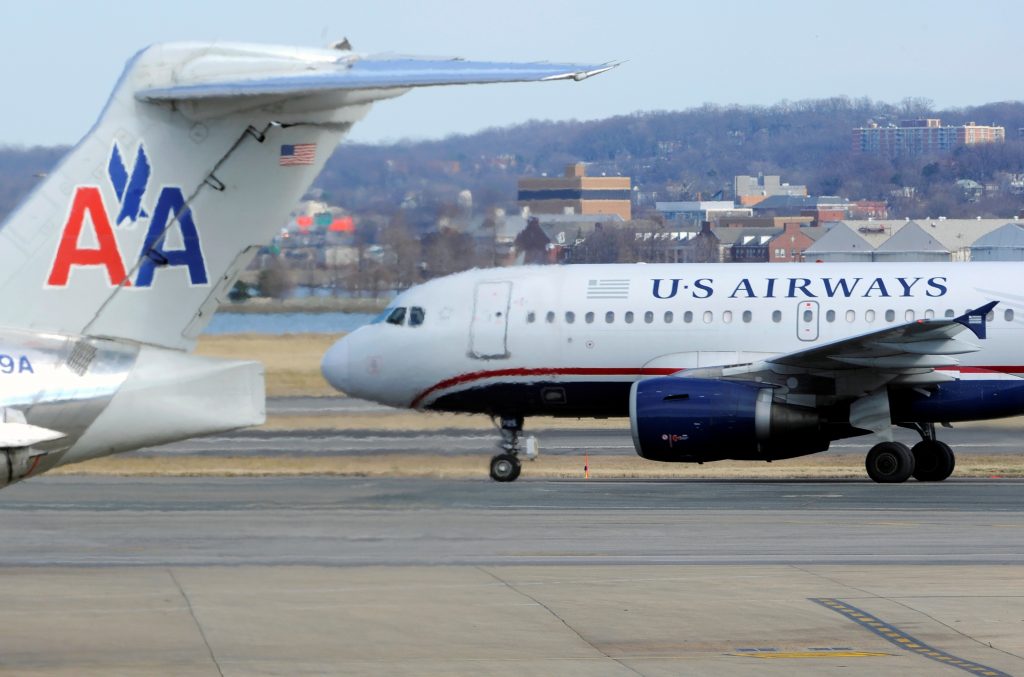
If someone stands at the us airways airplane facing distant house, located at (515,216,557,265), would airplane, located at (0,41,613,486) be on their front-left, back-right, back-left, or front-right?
back-left

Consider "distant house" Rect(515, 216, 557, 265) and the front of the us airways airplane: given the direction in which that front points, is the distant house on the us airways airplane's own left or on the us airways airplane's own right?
on the us airways airplane's own right

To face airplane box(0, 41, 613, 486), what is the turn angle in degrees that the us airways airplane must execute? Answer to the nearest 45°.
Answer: approximately 90° to its left

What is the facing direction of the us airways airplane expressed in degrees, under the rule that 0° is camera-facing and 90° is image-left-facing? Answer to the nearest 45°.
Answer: approximately 90°
